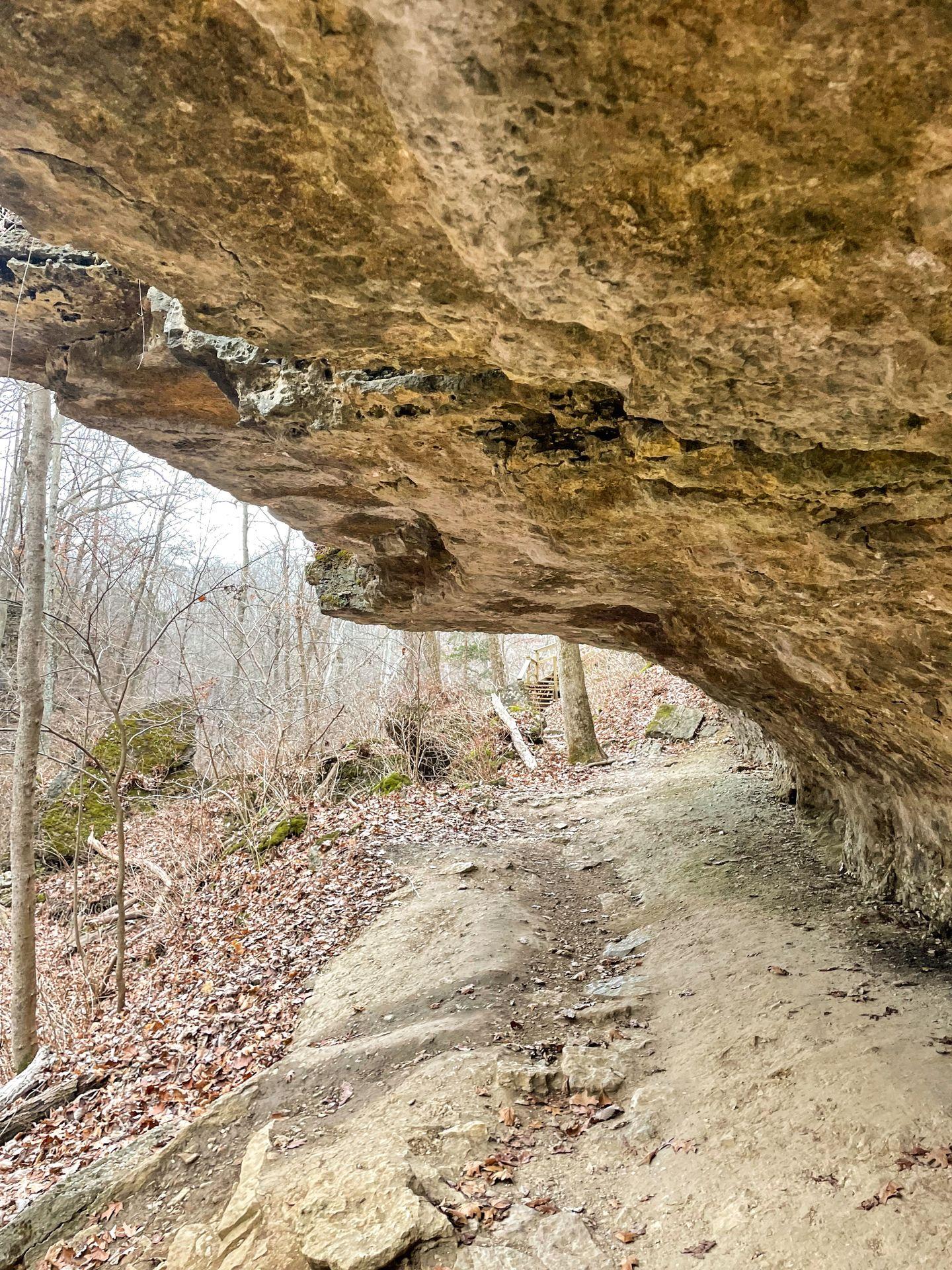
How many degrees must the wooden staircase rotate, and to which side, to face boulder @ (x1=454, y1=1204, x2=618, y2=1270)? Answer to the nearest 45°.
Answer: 0° — it already faces it

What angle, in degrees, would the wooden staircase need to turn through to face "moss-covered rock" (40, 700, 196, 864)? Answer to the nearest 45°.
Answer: approximately 45° to its right

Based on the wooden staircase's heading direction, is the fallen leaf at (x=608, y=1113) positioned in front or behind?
in front

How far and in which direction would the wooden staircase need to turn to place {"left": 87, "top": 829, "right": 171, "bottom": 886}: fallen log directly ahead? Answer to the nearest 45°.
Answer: approximately 45° to its right

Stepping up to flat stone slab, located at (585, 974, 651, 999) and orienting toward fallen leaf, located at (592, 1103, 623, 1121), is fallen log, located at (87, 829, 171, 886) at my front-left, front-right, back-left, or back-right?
back-right

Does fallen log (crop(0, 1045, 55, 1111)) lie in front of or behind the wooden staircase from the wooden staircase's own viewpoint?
in front

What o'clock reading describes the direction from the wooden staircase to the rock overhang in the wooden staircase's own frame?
The rock overhang is roughly at 12 o'clock from the wooden staircase.

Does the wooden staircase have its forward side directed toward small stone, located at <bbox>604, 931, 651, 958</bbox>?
yes

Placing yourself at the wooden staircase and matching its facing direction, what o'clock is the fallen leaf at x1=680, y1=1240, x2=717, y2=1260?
The fallen leaf is roughly at 12 o'clock from the wooden staircase.

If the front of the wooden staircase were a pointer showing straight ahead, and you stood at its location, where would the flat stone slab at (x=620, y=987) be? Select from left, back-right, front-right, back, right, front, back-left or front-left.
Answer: front

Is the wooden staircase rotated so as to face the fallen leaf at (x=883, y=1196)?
yes

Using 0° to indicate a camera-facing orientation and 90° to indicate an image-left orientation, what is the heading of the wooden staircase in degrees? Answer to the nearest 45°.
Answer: approximately 0°
